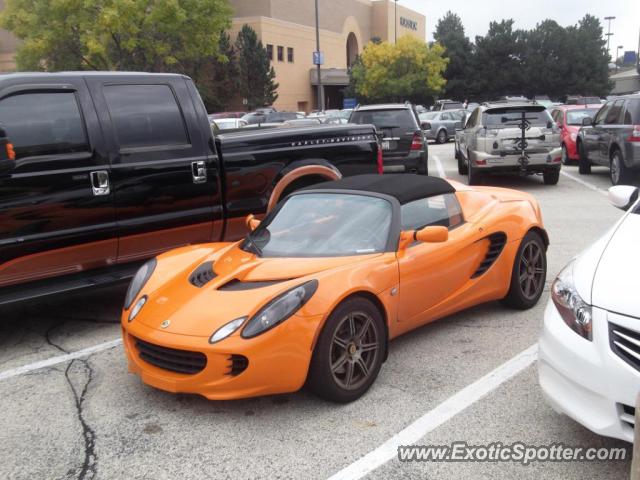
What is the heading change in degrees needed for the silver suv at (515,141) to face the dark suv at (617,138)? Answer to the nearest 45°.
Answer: approximately 90° to its right

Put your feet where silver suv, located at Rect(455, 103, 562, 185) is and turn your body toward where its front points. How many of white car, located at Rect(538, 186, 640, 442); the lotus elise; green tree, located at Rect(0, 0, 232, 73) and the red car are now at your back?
2

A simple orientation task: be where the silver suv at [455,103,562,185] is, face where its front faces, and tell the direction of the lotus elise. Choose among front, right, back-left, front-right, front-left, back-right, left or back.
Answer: back

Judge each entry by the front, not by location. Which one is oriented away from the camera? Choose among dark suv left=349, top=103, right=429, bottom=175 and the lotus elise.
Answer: the dark suv

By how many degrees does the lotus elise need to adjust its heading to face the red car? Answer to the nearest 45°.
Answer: approximately 180°

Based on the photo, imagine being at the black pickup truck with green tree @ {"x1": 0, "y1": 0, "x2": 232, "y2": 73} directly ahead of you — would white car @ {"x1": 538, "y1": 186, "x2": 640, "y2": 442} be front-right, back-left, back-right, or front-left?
back-right

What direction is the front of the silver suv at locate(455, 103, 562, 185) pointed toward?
away from the camera

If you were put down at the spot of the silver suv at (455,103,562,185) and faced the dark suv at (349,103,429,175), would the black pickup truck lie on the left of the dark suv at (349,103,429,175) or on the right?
left

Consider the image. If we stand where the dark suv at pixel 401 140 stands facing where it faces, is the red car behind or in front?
in front

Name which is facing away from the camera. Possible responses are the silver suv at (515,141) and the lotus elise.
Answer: the silver suv

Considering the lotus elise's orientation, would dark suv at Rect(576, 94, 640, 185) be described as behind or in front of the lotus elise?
behind

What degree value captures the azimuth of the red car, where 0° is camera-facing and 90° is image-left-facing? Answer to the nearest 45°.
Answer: approximately 315°

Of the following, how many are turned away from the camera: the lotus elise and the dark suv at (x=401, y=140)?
1

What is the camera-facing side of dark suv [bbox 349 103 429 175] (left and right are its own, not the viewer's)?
back

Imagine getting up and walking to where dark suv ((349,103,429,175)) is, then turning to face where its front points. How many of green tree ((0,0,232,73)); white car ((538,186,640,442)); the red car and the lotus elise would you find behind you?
2

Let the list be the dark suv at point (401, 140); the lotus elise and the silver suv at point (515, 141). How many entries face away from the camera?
2
